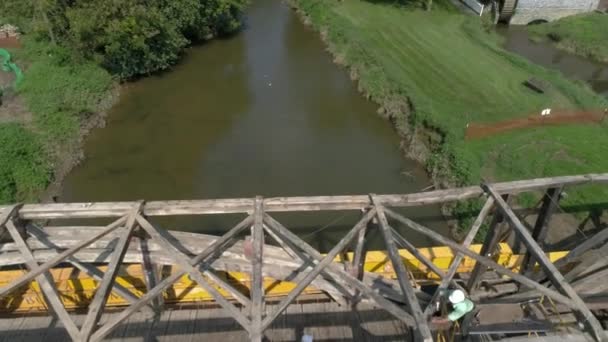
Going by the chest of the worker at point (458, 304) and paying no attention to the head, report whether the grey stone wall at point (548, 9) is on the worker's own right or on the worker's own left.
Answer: on the worker's own right

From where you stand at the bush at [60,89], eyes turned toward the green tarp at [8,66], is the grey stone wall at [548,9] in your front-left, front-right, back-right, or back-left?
back-right

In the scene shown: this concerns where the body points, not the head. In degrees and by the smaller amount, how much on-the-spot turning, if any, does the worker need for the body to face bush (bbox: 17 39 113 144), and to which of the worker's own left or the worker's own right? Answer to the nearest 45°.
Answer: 0° — they already face it

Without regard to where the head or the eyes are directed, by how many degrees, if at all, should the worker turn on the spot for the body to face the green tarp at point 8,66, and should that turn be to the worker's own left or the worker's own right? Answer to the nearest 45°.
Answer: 0° — they already face it
